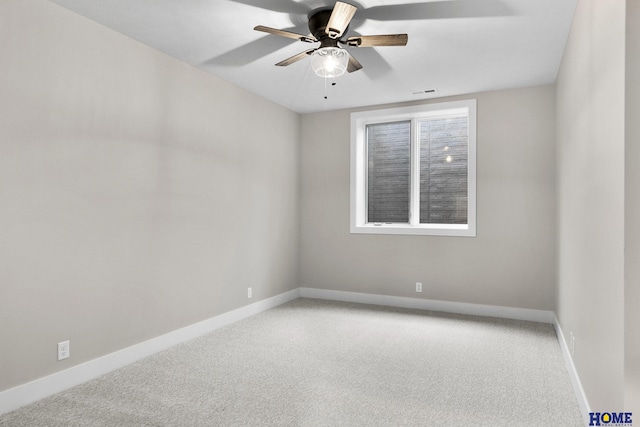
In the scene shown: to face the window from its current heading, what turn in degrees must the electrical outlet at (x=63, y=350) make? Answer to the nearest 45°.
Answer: approximately 45° to its left

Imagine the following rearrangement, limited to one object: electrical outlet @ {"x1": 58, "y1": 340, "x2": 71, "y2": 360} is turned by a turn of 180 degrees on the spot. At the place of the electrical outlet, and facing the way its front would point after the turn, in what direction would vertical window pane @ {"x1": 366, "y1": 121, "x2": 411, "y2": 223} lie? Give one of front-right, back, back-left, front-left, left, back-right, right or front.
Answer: back-right

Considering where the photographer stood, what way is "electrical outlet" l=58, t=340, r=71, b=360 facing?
facing the viewer and to the right of the viewer
